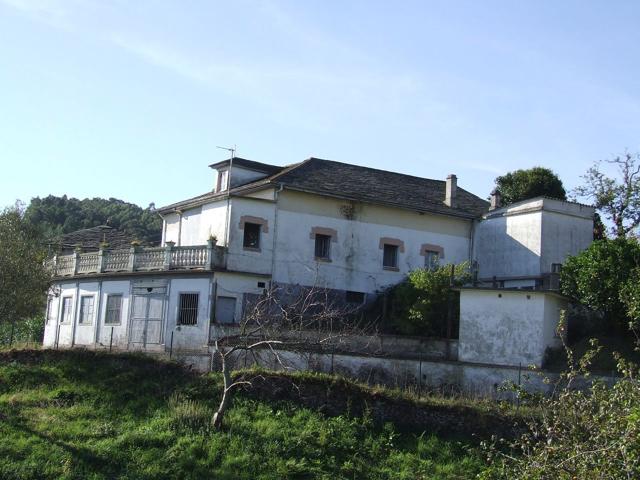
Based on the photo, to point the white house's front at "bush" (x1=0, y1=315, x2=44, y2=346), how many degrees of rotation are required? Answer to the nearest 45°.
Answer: approximately 90° to its right

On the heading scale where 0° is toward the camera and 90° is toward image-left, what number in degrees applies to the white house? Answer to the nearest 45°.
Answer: approximately 45°

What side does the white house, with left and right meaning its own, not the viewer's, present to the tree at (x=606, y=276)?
left

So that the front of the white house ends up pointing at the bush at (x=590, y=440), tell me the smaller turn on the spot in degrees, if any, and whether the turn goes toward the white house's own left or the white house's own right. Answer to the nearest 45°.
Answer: approximately 45° to the white house's own left

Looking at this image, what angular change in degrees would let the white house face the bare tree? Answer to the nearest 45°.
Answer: approximately 45° to its left
